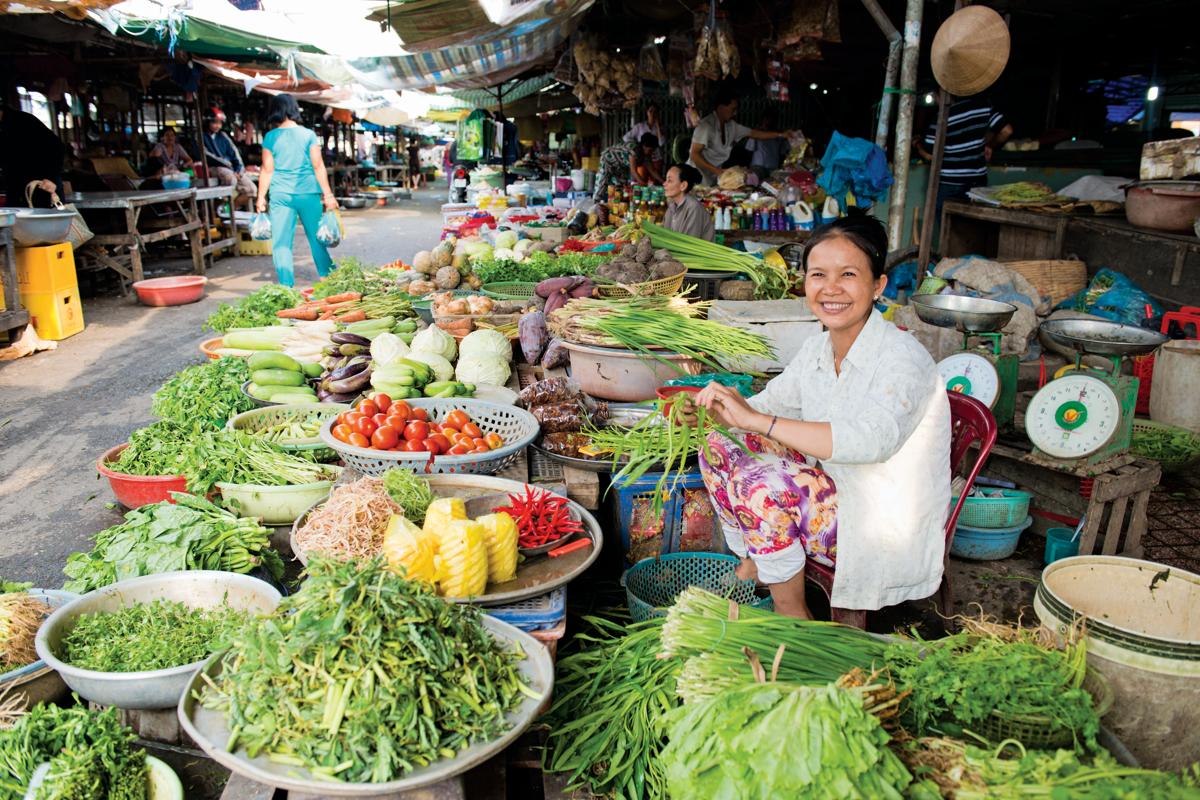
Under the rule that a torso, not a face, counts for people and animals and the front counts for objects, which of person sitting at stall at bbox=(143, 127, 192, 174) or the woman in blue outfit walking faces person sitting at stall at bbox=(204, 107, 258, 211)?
the woman in blue outfit walking

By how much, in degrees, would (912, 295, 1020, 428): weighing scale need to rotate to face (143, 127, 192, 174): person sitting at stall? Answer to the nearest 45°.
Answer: approximately 90° to its right

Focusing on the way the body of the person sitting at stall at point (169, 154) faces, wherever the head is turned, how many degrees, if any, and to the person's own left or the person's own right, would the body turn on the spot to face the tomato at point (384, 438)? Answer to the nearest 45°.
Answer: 0° — they already face it

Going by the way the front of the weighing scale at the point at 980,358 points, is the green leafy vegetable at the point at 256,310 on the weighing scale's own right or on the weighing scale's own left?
on the weighing scale's own right

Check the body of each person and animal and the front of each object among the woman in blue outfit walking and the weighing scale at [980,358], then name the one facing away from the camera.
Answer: the woman in blue outfit walking

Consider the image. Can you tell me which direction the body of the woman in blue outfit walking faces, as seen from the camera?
away from the camera

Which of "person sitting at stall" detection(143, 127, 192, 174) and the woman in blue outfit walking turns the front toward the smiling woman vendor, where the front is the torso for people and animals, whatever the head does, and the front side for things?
the person sitting at stall

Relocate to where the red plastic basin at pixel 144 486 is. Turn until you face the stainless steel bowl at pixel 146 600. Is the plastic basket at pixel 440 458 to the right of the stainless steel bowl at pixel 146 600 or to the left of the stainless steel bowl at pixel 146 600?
left
